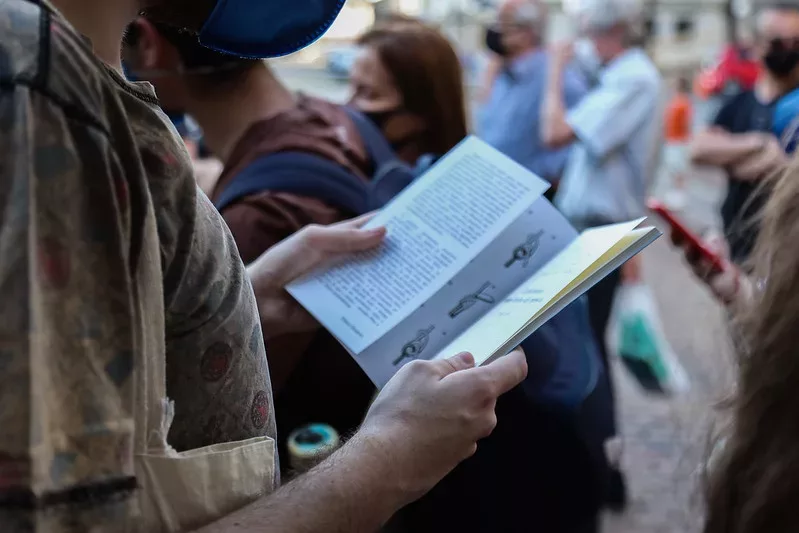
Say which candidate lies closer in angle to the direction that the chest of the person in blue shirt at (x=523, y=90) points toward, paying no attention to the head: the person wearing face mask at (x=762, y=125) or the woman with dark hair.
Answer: the woman with dark hair

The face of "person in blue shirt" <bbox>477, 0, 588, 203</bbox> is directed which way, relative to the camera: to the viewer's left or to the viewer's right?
to the viewer's left
